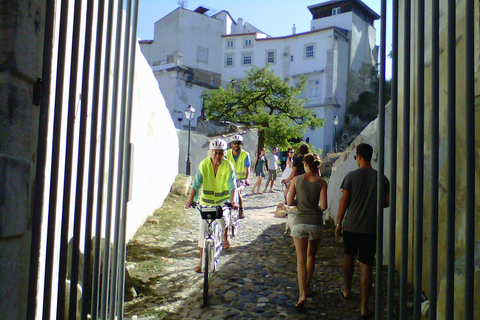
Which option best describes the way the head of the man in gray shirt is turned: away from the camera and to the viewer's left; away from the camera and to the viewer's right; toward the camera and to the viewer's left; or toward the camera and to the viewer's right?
away from the camera and to the viewer's left

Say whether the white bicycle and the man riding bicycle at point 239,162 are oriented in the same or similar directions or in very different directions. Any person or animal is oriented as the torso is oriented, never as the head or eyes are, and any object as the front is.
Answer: same or similar directions

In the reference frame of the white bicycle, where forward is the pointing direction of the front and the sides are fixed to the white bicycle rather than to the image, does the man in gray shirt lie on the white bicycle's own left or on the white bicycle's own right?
on the white bicycle's own left

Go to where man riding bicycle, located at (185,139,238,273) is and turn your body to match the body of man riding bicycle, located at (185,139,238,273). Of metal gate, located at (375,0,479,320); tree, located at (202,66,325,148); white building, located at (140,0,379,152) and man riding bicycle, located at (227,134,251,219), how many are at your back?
3

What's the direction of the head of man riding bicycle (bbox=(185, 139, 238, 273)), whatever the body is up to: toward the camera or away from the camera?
toward the camera

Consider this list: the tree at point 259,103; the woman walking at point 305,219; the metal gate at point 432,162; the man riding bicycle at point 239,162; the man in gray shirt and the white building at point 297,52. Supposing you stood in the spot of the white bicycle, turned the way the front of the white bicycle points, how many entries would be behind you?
3

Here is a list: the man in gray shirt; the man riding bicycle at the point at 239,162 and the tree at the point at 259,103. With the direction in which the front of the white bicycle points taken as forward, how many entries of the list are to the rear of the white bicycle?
2

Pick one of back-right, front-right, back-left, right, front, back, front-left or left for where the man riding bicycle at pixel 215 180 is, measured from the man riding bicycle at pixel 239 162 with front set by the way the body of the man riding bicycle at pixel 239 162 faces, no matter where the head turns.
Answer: front

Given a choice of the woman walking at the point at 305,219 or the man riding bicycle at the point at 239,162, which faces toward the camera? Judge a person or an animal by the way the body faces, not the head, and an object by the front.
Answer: the man riding bicycle

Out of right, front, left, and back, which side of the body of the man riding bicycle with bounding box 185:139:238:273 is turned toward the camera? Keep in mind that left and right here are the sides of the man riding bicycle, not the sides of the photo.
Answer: front

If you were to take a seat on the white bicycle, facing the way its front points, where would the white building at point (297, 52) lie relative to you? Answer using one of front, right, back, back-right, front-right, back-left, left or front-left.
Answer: back

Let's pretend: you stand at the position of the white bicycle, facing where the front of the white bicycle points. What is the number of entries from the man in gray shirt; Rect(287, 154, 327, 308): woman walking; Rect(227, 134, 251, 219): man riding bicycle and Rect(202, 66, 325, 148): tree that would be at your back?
2

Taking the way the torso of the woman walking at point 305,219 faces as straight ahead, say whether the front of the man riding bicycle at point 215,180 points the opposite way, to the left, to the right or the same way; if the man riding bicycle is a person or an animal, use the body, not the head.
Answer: the opposite way

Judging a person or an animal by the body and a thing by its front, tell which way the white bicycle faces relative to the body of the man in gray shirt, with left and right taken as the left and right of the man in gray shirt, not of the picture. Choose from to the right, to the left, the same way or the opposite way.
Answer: the opposite way

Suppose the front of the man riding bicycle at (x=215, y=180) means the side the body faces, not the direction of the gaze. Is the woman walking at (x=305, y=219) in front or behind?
in front

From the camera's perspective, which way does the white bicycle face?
toward the camera

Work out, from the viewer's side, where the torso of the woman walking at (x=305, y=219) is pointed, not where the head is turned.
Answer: away from the camera

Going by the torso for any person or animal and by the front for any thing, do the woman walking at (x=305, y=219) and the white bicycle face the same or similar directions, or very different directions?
very different directions
